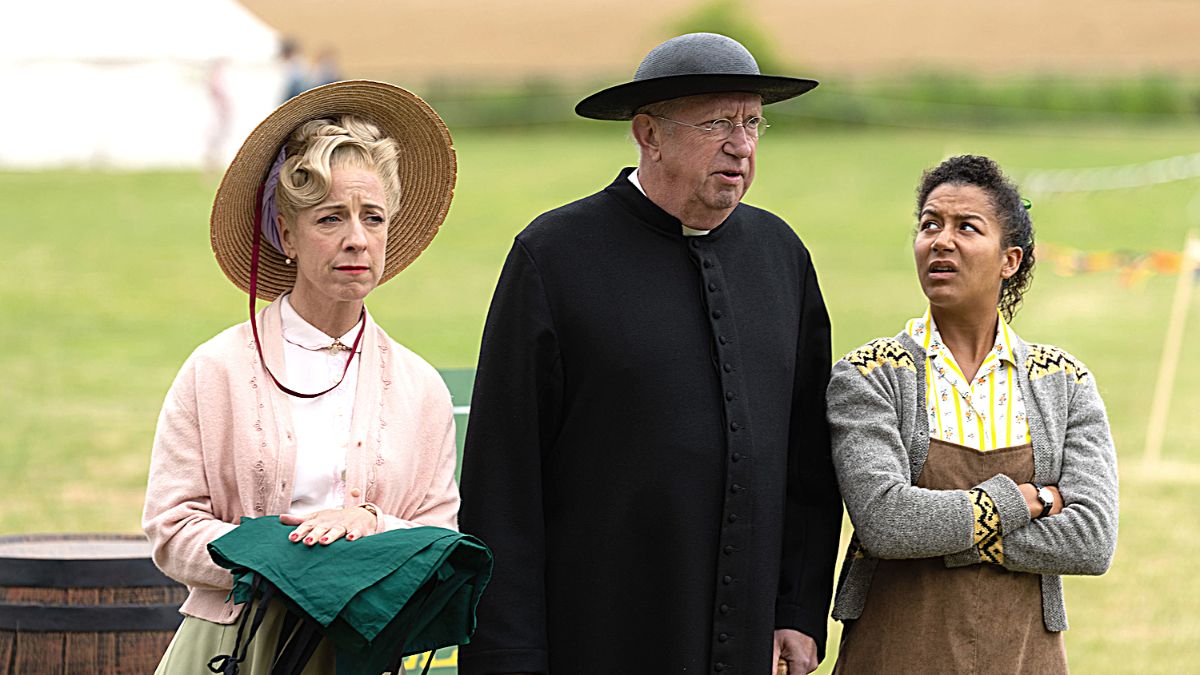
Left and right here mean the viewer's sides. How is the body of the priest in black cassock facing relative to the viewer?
facing the viewer and to the right of the viewer

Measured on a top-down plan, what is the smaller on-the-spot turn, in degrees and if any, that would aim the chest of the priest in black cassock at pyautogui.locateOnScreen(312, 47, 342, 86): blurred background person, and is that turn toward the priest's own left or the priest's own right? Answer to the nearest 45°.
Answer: approximately 135° to the priest's own left

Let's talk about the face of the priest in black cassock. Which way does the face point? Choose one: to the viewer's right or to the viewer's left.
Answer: to the viewer's right

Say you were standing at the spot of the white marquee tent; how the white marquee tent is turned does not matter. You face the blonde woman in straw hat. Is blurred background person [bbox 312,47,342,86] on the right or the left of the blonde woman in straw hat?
left

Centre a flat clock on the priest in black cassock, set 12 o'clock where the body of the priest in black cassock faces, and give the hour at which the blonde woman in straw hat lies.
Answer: The blonde woman in straw hat is roughly at 4 o'clock from the priest in black cassock.

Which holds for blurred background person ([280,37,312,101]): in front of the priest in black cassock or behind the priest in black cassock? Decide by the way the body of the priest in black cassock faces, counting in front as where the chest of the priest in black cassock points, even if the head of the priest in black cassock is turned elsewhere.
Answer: behind
